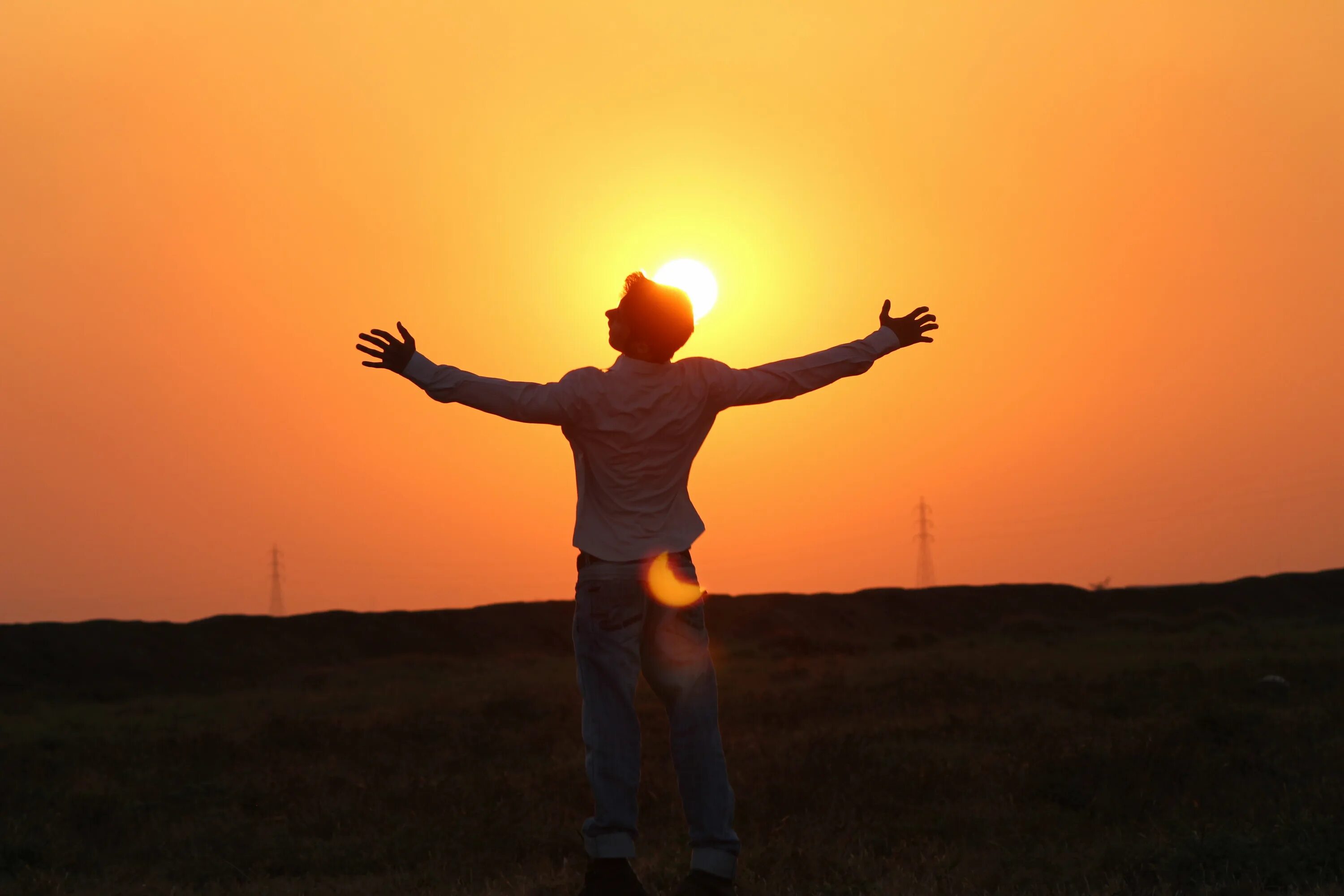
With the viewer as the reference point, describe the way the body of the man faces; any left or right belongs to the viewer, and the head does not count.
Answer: facing away from the viewer
